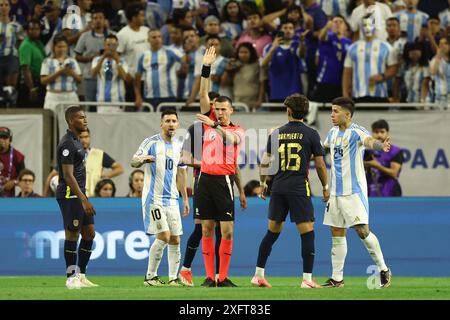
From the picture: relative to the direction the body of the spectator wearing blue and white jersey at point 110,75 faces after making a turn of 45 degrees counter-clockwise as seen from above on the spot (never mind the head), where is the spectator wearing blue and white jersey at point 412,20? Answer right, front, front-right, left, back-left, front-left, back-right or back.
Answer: front-left

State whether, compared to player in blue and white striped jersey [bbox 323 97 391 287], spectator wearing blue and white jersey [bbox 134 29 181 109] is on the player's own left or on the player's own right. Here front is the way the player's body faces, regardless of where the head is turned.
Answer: on the player's own right

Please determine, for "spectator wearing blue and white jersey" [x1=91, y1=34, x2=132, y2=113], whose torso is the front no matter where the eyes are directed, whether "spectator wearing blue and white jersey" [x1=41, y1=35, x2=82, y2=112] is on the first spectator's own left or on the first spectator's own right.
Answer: on the first spectator's own right

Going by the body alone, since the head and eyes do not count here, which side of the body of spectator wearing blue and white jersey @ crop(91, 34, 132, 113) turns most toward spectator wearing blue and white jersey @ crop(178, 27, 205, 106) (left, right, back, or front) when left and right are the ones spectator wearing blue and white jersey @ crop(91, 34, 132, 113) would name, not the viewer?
left

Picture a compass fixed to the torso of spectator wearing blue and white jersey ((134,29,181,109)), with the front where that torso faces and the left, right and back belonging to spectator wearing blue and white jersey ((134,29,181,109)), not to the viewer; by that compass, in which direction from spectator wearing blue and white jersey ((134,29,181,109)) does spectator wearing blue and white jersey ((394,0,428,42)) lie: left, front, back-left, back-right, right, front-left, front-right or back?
left

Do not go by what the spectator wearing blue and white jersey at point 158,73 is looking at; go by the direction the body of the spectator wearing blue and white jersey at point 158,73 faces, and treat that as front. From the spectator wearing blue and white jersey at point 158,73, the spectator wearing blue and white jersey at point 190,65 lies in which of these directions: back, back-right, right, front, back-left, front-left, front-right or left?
left

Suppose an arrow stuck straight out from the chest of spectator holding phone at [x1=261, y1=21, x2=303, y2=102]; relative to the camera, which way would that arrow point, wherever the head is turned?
toward the camera

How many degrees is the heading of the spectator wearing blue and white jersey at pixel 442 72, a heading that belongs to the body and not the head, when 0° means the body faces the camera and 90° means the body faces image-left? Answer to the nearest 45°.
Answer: approximately 0°

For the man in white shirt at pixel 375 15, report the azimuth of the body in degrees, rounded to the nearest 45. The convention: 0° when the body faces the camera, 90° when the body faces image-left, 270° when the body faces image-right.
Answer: approximately 0°

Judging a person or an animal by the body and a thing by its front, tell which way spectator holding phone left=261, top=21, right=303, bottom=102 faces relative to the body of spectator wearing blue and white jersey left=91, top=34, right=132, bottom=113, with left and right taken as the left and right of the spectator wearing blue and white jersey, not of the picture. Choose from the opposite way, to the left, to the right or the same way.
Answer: the same way

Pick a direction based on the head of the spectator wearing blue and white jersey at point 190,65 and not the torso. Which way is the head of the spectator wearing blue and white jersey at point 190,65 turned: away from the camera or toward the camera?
toward the camera

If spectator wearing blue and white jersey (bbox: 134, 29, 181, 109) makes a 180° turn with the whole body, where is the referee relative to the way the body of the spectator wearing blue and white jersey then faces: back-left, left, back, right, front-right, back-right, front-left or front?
back

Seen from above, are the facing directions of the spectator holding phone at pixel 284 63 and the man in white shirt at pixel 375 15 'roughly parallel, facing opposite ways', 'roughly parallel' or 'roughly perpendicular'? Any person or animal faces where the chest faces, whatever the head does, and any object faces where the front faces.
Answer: roughly parallel

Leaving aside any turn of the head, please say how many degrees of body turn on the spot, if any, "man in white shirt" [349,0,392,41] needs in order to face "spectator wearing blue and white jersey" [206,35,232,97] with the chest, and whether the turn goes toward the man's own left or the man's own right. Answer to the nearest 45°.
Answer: approximately 90° to the man's own right

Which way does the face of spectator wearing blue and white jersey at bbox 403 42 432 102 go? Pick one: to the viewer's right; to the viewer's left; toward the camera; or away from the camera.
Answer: toward the camera

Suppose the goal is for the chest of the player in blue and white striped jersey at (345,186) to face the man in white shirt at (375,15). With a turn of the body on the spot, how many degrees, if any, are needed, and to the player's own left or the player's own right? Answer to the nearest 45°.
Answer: approximately 135° to the player's own right

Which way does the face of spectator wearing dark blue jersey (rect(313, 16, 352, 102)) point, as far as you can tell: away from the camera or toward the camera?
toward the camera

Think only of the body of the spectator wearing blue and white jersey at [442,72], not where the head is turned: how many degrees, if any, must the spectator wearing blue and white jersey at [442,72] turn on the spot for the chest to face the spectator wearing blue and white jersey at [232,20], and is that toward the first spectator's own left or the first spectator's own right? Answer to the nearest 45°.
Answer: approximately 90° to the first spectator's own right

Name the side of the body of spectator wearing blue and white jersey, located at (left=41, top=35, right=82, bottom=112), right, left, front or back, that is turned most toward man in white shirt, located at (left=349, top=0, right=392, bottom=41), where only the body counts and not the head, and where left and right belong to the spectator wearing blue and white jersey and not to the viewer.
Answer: left

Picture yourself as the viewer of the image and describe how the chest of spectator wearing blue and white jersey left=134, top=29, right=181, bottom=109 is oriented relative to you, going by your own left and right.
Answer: facing the viewer
